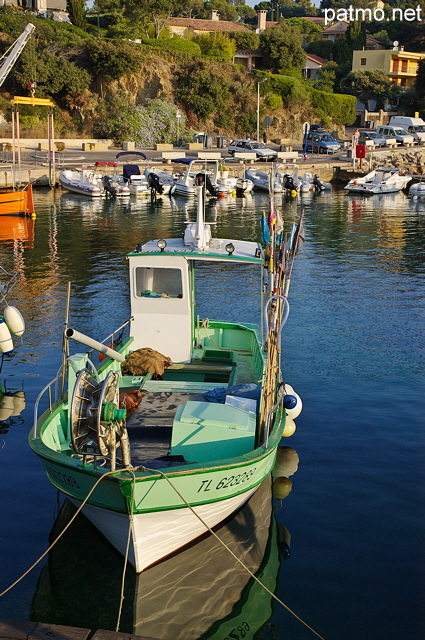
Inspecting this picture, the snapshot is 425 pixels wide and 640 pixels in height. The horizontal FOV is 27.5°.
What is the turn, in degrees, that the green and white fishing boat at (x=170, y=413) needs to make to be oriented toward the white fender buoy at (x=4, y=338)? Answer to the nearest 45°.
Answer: approximately 135° to its right

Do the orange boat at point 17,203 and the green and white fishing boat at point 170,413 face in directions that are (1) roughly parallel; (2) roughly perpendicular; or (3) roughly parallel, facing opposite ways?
roughly perpendicular

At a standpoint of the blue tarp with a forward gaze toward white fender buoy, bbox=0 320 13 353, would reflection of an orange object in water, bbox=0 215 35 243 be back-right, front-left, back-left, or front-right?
front-right

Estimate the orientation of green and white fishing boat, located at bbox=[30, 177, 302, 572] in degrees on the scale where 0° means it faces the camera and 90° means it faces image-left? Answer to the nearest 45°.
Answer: approximately 0°

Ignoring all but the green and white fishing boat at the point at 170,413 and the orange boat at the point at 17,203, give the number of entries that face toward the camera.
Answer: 1

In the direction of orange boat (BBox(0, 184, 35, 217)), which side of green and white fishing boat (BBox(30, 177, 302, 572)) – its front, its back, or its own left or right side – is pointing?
back

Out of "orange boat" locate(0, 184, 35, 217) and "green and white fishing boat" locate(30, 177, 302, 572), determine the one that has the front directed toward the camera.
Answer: the green and white fishing boat
